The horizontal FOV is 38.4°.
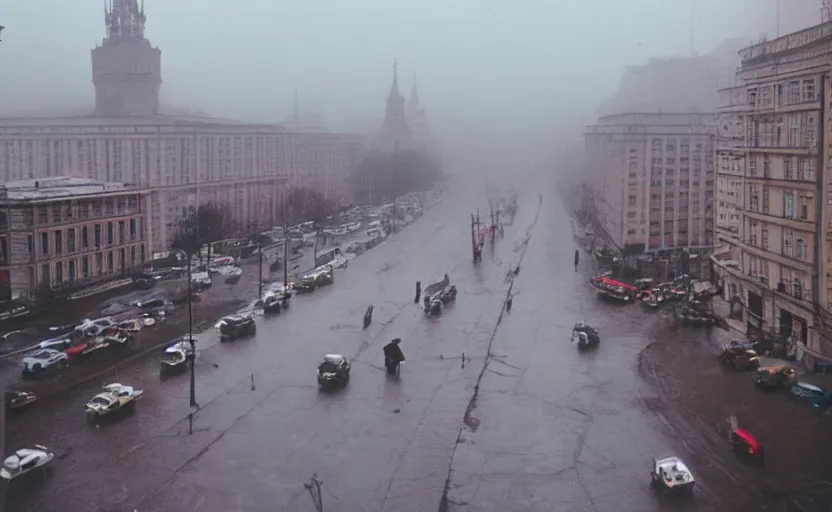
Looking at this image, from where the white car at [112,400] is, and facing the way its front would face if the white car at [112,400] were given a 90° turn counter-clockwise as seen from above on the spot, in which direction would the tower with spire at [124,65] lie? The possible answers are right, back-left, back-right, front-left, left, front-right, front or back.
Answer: back-left

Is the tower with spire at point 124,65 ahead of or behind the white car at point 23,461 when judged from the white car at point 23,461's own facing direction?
behind

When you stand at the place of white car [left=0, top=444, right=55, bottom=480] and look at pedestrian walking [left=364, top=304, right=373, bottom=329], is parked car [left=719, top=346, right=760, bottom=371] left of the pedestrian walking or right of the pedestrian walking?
right

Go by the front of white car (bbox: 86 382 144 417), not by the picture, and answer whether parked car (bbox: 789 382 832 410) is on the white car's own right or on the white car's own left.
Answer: on the white car's own left

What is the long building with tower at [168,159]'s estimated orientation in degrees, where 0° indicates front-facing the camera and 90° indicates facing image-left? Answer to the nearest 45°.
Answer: approximately 315°
